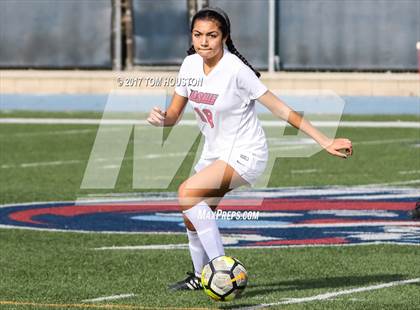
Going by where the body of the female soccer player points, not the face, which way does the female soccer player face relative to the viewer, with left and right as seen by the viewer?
facing the viewer and to the left of the viewer
